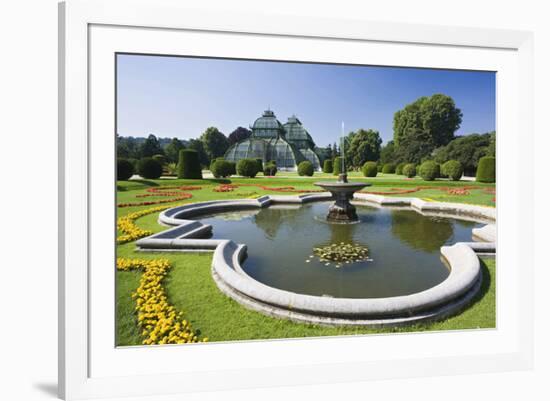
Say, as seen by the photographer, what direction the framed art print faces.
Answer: facing the viewer and to the right of the viewer
